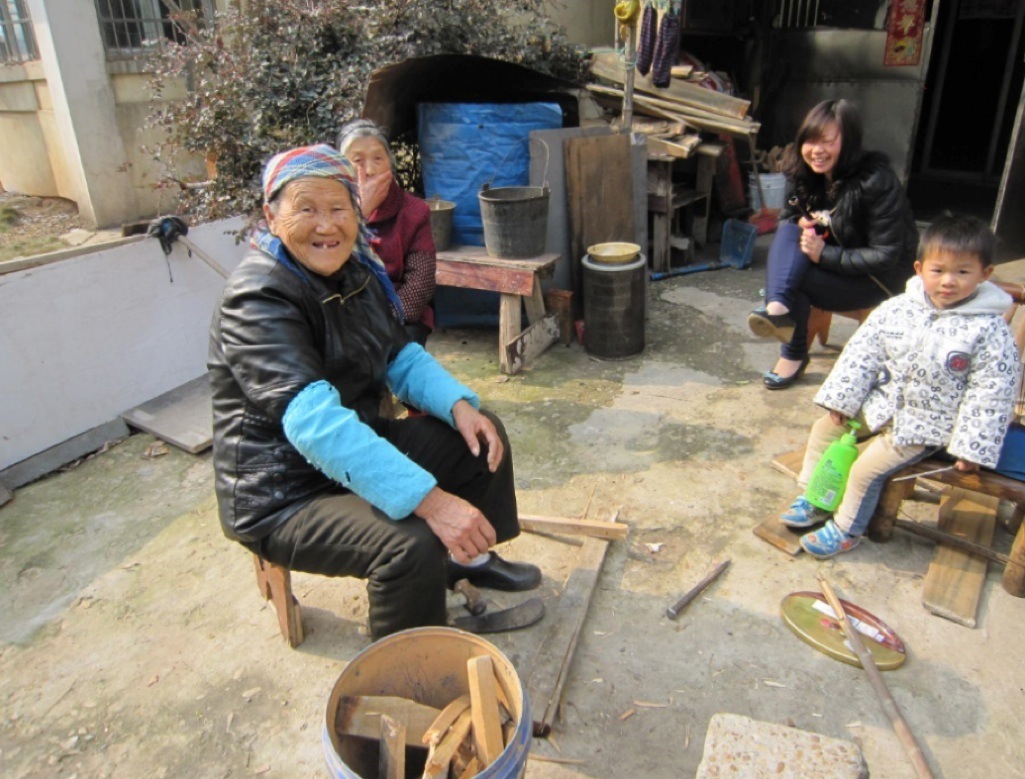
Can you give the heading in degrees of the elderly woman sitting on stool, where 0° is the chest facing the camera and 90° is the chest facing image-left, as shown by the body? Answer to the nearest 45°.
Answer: approximately 315°

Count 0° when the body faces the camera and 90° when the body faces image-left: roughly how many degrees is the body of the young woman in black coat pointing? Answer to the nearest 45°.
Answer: approximately 45°

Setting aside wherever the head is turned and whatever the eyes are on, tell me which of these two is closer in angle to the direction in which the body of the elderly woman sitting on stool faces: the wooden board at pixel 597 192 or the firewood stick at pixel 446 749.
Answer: the firewood stick

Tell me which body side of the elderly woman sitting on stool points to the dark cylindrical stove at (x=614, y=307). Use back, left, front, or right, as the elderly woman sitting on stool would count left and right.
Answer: left

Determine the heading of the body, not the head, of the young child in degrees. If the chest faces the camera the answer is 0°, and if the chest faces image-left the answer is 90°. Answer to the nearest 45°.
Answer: approximately 45°

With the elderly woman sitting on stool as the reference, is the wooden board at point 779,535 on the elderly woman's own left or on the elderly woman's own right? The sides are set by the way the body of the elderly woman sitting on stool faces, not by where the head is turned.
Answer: on the elderly woman's own left

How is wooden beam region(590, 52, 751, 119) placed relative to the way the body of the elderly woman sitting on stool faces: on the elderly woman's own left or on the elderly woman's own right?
on the elderly woman's own left

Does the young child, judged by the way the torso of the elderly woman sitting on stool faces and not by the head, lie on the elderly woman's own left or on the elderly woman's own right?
on the elderly woman's own left

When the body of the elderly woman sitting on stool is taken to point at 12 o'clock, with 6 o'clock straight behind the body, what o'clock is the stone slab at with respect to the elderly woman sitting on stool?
The stone slab is roughly at 12 o'clock from the elderly woman sitting on stool.

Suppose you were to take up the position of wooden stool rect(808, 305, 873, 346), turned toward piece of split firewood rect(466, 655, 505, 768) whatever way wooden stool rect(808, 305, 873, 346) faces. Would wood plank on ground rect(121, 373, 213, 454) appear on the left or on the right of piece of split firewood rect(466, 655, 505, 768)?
right

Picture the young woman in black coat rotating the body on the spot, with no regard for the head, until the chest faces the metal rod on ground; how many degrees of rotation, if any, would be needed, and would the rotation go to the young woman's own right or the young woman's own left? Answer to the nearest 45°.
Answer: approximately 45° to the young woman's own left
